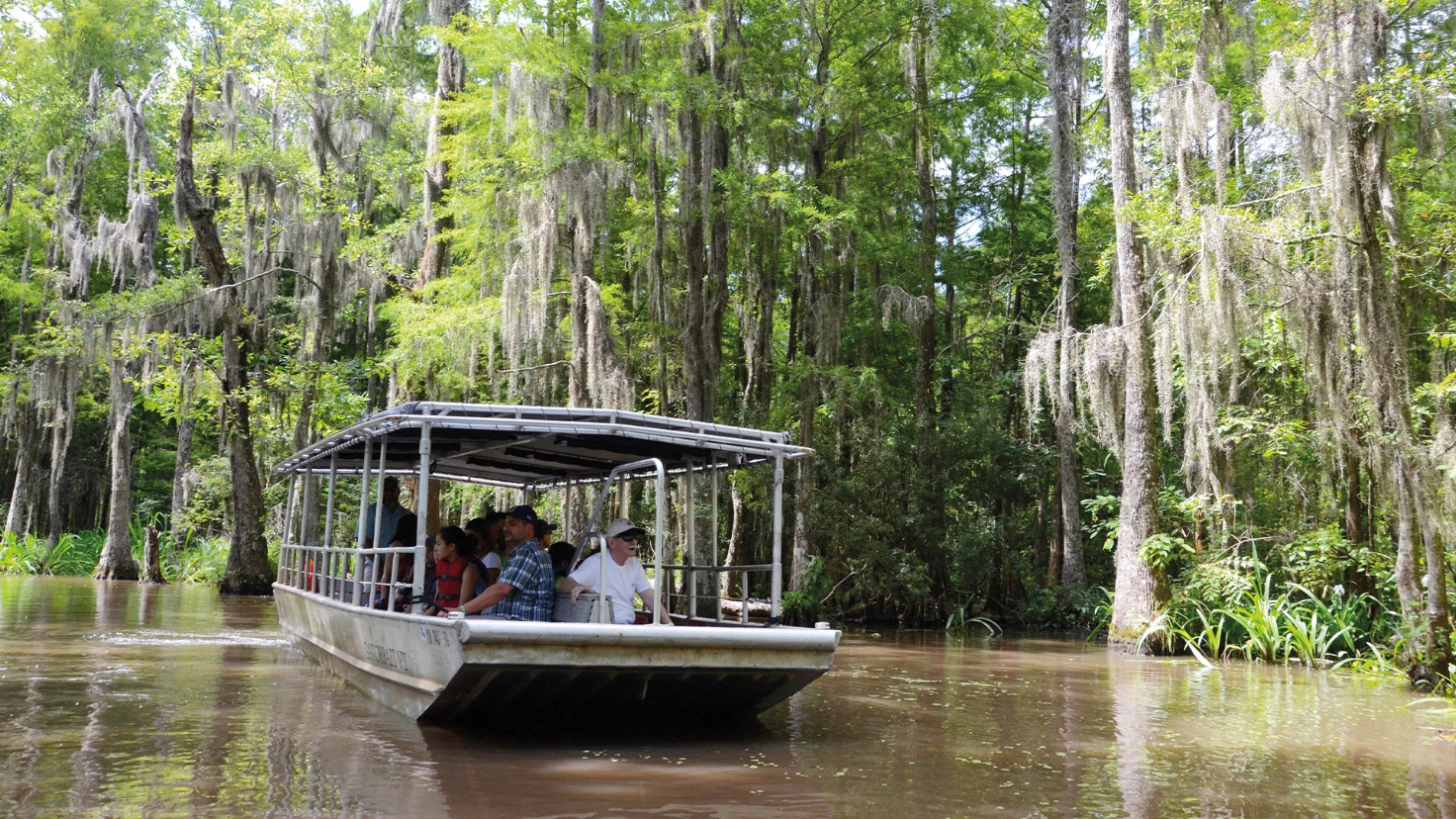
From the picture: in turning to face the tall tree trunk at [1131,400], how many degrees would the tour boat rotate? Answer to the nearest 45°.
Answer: approximately 90° to its left

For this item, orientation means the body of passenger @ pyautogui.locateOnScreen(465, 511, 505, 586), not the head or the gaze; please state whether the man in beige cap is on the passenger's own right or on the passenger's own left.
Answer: on the passenger's own left

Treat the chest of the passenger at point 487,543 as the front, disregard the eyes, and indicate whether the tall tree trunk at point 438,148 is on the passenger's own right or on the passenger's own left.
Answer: on the passenger's own right

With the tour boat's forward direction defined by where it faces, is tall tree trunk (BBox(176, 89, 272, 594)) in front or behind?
behind

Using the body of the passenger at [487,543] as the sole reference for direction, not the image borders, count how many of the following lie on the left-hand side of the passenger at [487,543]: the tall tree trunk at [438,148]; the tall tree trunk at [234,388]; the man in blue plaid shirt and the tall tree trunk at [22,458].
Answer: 1

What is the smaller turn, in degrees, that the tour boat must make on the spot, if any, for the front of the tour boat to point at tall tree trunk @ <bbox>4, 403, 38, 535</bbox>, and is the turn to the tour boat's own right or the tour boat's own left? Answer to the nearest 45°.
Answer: approximately 180°
